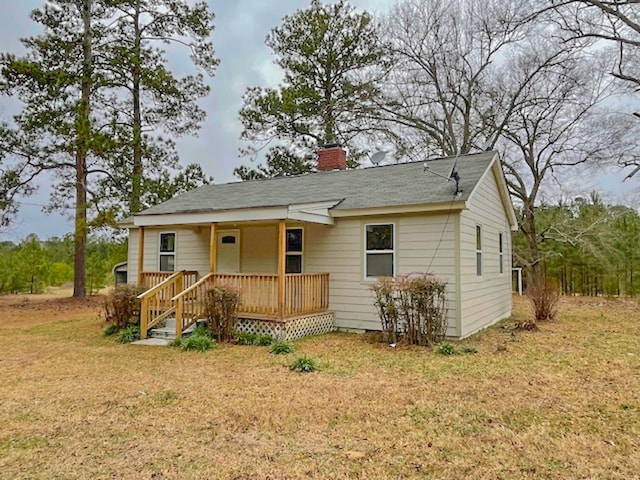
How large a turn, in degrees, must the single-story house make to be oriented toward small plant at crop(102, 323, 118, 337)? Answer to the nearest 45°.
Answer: approximately 45° to its right

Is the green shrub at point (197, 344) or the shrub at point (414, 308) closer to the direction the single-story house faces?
the green shrub

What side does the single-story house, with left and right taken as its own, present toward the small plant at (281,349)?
front

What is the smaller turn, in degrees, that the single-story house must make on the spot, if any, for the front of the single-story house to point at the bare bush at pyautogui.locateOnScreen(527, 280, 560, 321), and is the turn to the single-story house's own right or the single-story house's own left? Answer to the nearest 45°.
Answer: approximately 135° to the single-story house's own left

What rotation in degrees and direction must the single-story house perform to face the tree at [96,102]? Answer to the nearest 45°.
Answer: approximately 90° to its right

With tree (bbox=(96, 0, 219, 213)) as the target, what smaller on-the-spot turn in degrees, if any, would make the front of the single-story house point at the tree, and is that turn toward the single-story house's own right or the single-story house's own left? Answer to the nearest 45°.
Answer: approximately 90° to the single-story house's own right

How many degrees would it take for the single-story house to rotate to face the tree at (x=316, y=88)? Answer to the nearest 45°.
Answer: approximately 135° to its right

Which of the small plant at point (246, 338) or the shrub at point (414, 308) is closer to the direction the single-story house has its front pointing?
the small plant

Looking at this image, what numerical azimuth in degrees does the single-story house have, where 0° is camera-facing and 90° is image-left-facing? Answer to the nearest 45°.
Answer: approximately 45°

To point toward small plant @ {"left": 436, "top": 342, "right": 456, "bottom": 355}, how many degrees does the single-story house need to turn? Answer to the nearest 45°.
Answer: approximately 90° to its left

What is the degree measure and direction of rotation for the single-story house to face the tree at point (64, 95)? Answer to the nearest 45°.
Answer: approximately 90° to its right

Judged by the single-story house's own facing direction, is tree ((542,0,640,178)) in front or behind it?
behind

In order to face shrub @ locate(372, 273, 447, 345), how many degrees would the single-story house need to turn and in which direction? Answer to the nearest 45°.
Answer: approximately 90° to its left

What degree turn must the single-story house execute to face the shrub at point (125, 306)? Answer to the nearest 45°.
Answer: approximately 45° to its right
